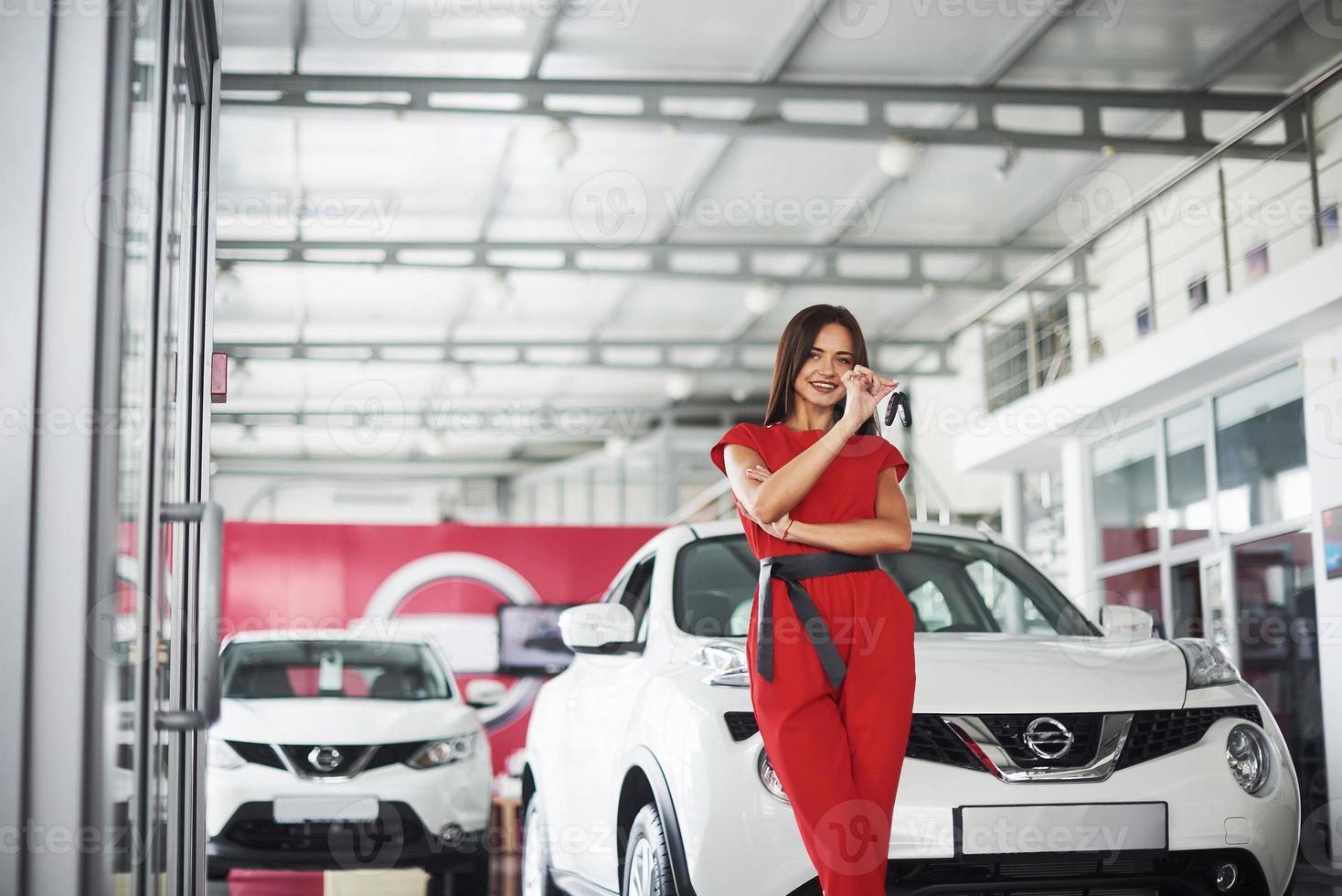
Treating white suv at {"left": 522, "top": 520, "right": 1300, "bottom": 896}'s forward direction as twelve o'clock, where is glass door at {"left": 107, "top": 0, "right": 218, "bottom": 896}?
The glass door is roughly at 3 o'clock from the white suv.

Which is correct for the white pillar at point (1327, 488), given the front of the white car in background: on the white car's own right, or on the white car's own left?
on the white car's own left

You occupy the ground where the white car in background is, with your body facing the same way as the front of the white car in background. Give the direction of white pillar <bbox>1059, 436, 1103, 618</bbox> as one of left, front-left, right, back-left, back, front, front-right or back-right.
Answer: back-left

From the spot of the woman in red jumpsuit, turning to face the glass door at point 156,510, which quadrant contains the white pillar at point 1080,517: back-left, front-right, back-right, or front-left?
back-right

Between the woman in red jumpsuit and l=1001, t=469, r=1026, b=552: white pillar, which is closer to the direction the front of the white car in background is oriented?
the woman in red jumpsuit

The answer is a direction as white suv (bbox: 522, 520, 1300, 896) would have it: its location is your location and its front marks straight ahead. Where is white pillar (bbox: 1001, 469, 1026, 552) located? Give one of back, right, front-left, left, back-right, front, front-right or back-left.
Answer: back-left

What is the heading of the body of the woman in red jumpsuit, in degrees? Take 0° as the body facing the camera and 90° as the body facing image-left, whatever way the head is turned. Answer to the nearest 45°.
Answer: approximately 0°

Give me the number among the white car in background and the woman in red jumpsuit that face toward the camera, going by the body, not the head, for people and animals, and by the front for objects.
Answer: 2

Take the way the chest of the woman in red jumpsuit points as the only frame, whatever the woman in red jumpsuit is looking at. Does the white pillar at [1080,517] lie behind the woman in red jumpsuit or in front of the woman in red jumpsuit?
behind
